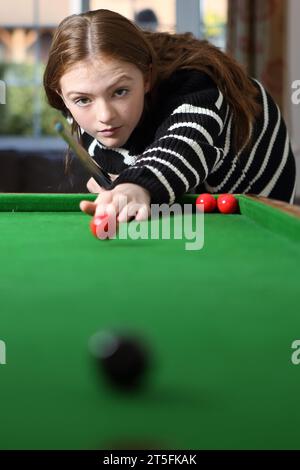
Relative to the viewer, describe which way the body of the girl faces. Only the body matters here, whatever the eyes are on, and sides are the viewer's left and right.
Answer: facing the viewer and to the left of the viewer

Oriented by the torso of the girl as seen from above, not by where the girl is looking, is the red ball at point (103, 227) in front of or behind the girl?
in front

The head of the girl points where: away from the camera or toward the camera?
toward the camera

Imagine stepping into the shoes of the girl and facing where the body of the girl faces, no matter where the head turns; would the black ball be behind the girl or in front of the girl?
in front
